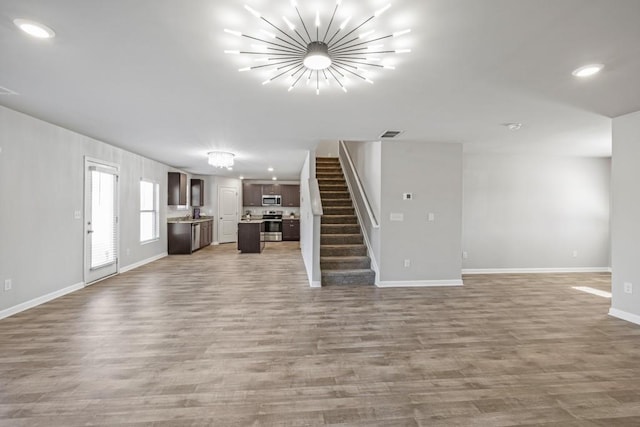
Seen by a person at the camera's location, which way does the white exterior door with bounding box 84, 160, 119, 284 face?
facing the viewer and to the right of the viewer

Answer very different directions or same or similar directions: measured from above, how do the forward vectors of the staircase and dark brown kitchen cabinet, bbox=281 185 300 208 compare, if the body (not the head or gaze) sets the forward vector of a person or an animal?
same or similar directions

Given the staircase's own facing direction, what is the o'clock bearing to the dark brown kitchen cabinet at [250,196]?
The dark brown kitchen cabinet is roughly at 5 o'clock from the staircase.

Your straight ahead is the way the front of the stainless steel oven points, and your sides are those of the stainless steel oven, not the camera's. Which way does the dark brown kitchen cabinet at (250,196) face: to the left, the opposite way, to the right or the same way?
the same way

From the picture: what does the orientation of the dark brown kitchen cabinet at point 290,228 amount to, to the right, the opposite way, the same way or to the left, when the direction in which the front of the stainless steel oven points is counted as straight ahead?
the same way

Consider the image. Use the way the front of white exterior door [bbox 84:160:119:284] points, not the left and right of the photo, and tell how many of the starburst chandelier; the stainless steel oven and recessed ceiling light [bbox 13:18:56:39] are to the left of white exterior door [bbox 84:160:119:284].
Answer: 1

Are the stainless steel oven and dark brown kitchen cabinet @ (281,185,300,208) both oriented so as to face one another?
no

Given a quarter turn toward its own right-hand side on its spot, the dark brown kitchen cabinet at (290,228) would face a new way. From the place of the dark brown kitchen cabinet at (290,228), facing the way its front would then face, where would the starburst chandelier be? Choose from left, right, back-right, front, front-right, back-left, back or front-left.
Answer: left

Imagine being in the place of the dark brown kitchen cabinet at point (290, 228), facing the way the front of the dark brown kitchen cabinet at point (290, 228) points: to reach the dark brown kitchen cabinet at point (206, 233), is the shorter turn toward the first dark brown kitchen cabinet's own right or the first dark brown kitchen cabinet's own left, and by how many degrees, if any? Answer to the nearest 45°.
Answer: approximately 45° to the first dark brown kitchen cabinet's own right

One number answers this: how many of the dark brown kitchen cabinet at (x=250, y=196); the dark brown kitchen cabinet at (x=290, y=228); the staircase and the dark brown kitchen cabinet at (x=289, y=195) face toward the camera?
4

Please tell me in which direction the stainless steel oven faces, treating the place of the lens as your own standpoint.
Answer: facing the viewer

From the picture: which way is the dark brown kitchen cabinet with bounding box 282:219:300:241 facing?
toward the camera

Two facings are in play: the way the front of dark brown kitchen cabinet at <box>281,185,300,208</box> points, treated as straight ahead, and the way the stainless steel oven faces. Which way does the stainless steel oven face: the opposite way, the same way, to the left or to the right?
the same way

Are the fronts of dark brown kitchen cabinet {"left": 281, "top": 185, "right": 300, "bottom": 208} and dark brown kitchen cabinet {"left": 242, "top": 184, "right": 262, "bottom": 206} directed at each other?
no

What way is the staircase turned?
toward the camera

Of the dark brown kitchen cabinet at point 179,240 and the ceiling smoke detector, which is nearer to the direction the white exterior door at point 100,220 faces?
the ceiling smoke detector

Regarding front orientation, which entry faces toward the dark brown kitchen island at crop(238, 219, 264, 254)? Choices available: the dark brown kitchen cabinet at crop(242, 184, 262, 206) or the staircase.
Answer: the dark brown kitchen cabinet at crop(242, 184, 262, 206)

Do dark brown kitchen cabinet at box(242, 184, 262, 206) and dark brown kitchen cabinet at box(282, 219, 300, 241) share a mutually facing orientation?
no

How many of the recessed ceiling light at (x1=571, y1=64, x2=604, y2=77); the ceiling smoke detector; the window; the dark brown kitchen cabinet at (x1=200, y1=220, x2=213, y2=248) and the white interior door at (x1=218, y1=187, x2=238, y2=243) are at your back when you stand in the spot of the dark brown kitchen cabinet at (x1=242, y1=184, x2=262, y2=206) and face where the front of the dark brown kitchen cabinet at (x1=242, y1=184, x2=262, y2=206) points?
0

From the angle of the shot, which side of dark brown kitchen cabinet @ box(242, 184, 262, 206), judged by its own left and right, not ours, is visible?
front

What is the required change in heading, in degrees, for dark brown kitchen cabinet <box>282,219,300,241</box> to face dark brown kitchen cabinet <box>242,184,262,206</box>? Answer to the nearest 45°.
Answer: approximately 90° to its right
